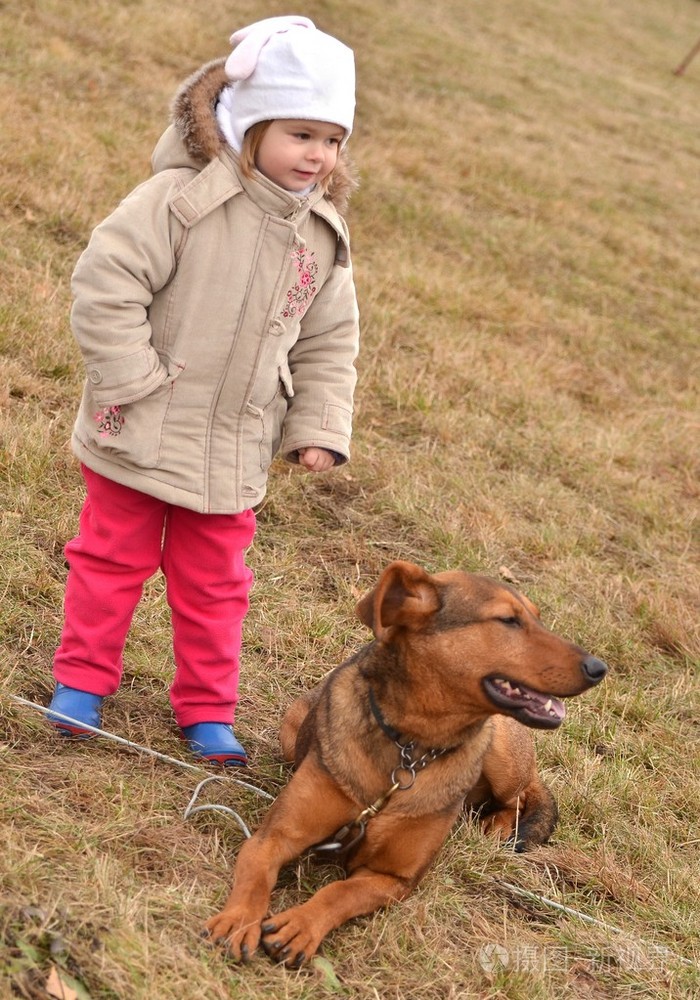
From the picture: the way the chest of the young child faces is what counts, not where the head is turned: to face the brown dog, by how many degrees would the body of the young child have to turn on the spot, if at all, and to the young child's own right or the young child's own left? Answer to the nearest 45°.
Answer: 0° — they already face it

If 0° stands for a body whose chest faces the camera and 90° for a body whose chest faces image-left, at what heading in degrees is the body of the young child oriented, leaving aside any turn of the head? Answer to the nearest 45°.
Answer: approximately 315°
